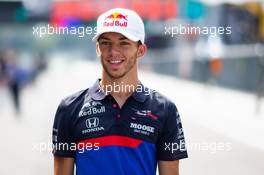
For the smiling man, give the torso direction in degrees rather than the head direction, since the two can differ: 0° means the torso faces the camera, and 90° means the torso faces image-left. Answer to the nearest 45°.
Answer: approximately 0°
